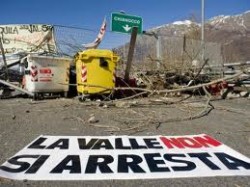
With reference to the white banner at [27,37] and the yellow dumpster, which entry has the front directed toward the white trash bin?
the white banner

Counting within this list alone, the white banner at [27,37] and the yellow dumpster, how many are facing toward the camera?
2

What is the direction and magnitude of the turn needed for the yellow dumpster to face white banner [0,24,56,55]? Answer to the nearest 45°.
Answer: approximately 135° to its right

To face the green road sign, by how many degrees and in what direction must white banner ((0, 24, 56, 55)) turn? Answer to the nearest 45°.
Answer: approximately 90° to its left

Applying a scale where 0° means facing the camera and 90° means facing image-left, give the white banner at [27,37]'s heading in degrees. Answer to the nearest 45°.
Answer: approximately 0°

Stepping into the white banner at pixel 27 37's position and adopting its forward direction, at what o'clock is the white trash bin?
The white trash bin is roughly at 12 o'clock from the white banner.

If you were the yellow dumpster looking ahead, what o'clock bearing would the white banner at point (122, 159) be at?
The white banner is roughly at 12 o'clock from the yellow dumpster.

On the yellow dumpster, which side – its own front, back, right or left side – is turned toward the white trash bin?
right

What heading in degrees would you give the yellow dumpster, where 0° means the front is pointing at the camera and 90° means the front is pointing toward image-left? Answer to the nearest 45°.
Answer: approximately 0°
